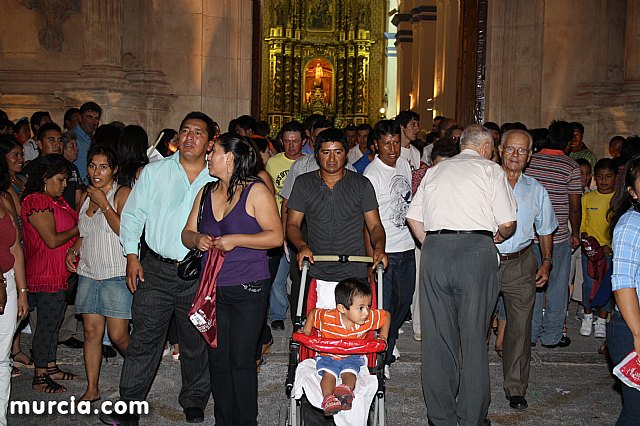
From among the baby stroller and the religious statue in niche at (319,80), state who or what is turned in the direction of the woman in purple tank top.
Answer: the religious statue in niche

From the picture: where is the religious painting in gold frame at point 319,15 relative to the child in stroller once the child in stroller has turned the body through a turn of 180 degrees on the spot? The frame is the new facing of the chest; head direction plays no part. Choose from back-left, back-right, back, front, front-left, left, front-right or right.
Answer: front

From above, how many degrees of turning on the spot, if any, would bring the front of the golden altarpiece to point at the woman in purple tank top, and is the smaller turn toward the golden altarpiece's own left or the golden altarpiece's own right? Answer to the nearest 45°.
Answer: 0° — it already faces them

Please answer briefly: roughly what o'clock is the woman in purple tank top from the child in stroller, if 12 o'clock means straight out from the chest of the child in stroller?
The woman in purple tank top is roughly at 3 o'clock from the child in stroller.

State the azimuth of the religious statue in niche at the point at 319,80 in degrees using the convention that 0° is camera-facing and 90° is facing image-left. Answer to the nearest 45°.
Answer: approximately 0°

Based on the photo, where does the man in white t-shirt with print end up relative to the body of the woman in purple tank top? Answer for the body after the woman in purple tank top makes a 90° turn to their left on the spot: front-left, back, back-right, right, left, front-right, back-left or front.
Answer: left

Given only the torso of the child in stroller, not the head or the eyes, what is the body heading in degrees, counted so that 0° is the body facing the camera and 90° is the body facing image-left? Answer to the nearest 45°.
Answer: approximately 0°

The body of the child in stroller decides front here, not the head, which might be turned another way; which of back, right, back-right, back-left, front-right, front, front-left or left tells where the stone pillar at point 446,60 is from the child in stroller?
back
